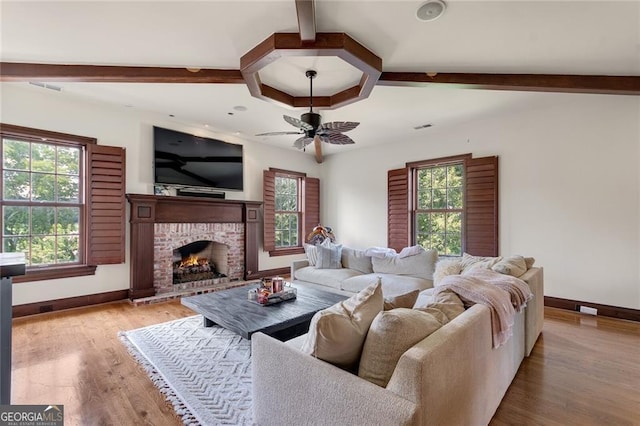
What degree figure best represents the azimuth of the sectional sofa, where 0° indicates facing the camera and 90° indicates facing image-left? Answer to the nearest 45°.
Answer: approximately 135°

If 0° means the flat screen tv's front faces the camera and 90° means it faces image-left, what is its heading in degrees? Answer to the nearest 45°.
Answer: approximately 315°

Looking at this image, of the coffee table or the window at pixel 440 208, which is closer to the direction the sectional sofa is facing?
the coffee table

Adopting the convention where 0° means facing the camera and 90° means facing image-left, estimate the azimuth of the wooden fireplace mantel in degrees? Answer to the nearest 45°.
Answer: approximately 315°
